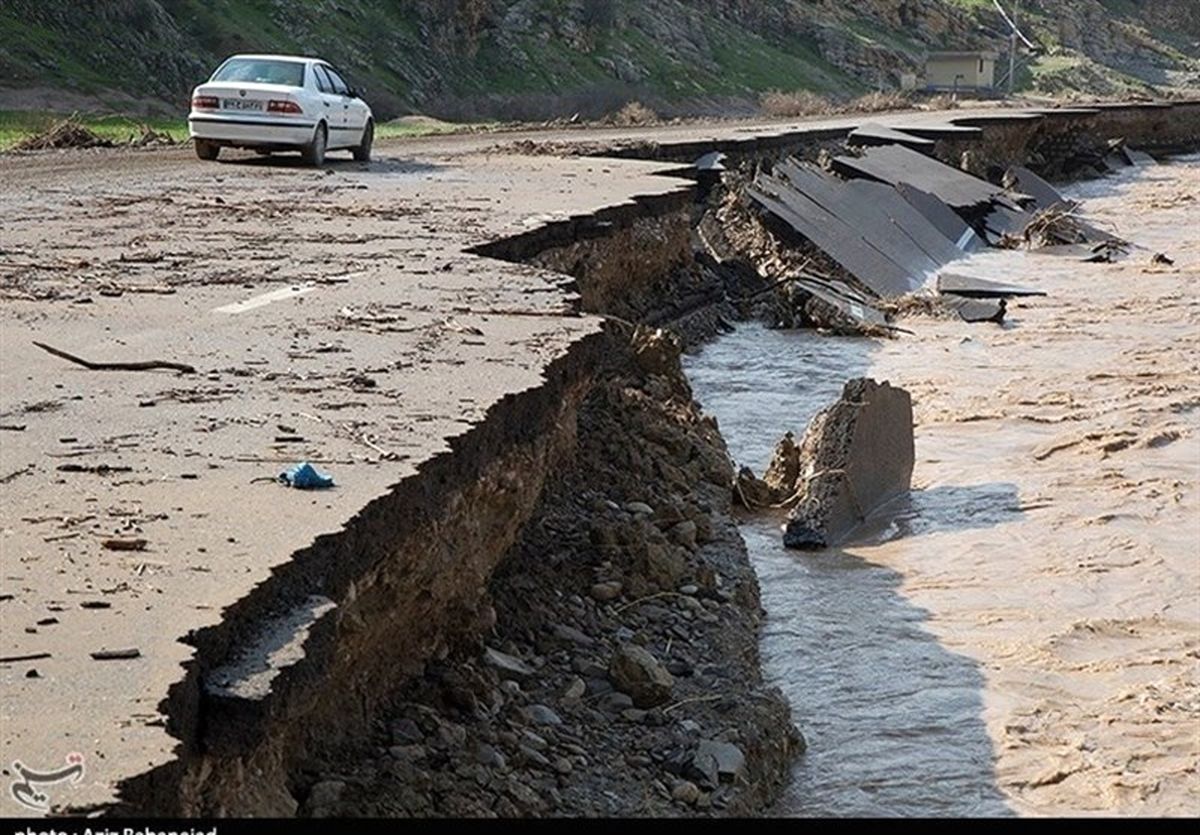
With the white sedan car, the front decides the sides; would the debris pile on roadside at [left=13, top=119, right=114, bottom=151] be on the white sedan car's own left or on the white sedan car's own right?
on the white sedan car's own left

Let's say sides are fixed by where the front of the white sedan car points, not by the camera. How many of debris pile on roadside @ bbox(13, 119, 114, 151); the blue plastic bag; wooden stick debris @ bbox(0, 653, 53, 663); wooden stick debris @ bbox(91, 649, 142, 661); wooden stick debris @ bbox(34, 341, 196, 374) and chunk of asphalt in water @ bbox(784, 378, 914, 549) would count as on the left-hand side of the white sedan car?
1

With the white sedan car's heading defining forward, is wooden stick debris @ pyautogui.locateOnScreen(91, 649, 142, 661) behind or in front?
behind

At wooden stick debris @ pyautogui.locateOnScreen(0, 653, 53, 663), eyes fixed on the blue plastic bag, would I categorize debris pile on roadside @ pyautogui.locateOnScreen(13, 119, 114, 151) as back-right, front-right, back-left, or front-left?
front-left

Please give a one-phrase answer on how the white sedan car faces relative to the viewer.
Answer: facing away from the viewer and to the right of the viewer

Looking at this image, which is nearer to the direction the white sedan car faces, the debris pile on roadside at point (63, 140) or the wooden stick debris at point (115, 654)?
the debris pile on roadside

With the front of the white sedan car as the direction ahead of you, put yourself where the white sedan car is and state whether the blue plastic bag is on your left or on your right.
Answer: on your right

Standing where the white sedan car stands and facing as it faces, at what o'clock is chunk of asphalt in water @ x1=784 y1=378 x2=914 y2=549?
The chunk of asphalt in water is roughly at 4 o'clock from the white sedan car.

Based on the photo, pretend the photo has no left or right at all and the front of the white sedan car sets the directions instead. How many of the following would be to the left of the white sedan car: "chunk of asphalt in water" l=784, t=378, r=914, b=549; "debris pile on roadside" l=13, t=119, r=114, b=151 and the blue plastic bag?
1

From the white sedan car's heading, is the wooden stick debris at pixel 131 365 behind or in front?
behind
